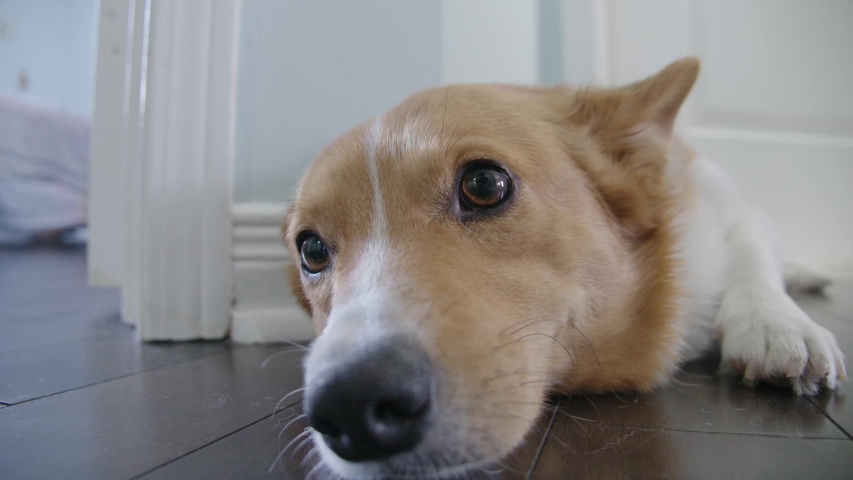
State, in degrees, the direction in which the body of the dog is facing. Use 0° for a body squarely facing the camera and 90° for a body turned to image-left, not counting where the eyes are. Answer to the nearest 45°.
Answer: approximately 45°

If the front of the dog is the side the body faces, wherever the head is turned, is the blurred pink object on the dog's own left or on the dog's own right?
on the dog's own right
